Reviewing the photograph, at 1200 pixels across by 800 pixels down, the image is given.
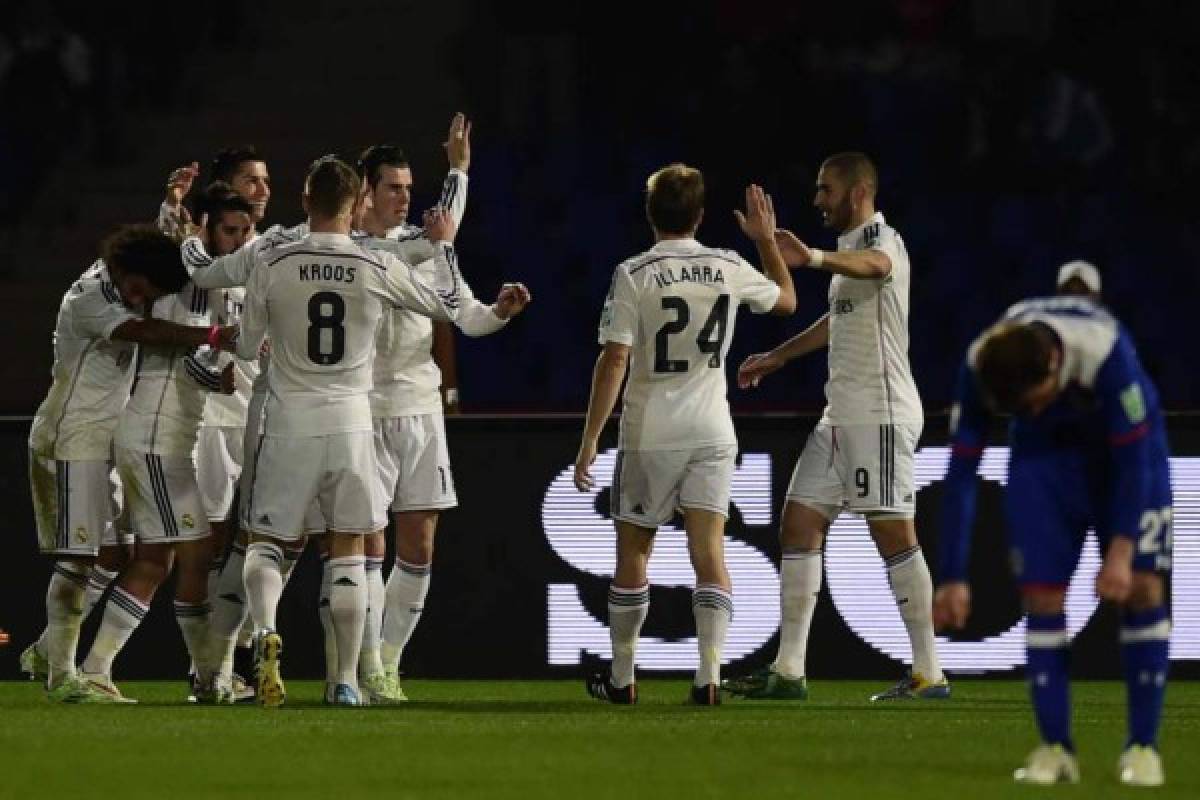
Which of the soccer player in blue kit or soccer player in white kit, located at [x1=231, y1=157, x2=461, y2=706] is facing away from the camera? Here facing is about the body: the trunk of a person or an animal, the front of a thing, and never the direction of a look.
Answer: the soccer player in white kit

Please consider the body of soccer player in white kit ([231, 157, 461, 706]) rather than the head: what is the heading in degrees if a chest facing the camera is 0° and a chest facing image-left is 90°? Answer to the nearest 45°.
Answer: approximately 180°

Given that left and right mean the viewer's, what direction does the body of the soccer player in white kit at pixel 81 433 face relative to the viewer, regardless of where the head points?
facing to the right of the viewer

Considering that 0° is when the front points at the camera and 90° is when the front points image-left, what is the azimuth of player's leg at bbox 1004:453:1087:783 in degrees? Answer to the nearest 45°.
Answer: approximately 45°

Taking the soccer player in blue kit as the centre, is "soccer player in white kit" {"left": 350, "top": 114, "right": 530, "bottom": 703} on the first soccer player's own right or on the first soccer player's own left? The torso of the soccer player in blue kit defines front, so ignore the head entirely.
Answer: on the first soccer player's own right

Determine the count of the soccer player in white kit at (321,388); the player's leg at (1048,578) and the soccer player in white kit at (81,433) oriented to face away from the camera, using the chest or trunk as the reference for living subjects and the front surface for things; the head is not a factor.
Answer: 1

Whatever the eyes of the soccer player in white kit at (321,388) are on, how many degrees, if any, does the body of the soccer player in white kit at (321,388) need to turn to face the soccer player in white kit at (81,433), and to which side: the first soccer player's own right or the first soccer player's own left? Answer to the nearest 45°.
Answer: approximately 45° to the first soccer player's own left

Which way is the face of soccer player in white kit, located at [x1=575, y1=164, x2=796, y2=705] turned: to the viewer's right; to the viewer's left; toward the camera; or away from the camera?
away from the camera

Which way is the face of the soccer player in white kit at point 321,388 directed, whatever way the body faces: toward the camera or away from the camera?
away from the camera
